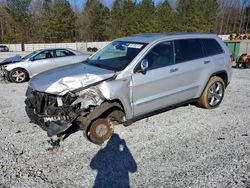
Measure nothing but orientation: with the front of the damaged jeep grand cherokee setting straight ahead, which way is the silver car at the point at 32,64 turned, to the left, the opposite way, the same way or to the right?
the same way

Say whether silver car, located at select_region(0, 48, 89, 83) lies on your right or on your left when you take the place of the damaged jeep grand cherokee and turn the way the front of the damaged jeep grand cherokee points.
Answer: on your right

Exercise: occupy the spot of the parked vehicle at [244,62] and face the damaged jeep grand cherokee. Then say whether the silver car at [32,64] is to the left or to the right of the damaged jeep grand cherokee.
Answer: right

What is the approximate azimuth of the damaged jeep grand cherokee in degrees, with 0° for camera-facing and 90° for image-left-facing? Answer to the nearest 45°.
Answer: approximately 45°

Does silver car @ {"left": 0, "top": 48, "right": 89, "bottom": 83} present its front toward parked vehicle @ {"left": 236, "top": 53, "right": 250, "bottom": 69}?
no

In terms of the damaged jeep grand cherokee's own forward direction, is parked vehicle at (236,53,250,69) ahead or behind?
behind

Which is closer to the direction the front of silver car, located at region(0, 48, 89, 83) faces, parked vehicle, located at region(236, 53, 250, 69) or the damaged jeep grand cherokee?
the damaged jeep grand cherokee

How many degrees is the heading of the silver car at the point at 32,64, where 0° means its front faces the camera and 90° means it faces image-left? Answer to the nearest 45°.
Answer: approximately 45°
